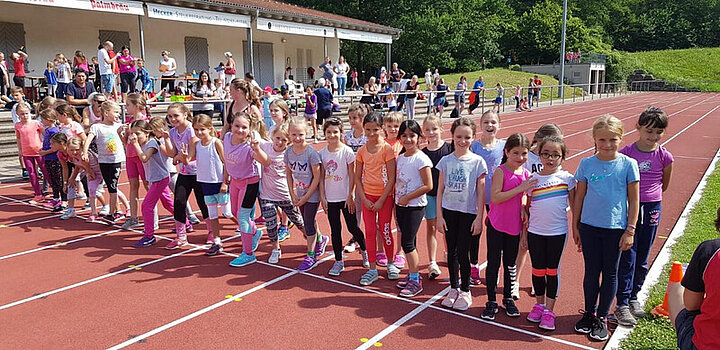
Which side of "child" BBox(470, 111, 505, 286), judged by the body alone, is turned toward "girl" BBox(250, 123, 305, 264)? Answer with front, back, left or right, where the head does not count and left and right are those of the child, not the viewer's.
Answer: right

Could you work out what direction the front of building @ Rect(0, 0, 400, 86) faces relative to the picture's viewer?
facing the viewer and to the right of the viewer

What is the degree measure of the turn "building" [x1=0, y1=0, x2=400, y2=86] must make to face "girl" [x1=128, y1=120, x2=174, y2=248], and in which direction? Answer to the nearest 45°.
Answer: approximately 45° to its right

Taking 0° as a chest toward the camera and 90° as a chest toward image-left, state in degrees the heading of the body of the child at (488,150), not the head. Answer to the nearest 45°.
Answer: approximately 0°

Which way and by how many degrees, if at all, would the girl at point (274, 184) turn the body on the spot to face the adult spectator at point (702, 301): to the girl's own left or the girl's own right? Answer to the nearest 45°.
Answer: approximately 45° to the girl's own left

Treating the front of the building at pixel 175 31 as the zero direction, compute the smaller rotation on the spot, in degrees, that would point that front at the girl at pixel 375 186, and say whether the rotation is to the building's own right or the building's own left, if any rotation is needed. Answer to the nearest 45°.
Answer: approximately 45° to the building's own right

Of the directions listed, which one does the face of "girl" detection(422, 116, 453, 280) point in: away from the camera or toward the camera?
toward the camera

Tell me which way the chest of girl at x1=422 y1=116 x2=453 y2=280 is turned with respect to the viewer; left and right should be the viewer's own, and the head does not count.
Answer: facing the viewer

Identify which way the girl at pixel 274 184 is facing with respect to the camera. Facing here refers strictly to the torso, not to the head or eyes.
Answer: toward the camera

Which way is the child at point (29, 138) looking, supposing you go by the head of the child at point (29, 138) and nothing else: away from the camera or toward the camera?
toward the camera

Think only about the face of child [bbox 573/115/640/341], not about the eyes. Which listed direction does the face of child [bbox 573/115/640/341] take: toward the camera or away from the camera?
toward the camera

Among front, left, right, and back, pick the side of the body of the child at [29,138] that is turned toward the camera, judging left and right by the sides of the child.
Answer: front

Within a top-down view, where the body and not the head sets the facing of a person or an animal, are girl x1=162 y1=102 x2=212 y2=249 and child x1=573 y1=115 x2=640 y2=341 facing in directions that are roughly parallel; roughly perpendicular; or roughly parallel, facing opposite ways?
roughly parallel

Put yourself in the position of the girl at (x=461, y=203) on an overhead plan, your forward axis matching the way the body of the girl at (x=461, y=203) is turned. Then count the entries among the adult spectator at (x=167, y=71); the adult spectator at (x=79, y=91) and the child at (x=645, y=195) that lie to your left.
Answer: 1

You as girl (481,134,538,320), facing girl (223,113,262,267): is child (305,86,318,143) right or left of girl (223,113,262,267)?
right
